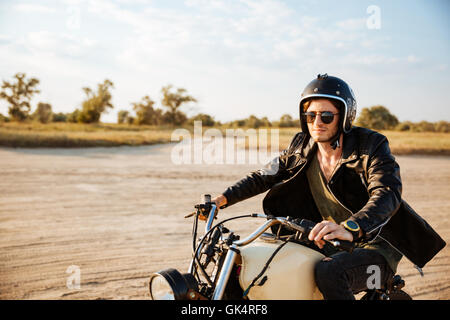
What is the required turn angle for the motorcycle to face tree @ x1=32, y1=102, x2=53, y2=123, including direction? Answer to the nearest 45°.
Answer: approximately 90° to its right

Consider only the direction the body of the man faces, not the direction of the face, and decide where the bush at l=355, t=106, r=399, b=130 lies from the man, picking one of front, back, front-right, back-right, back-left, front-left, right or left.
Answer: back-right

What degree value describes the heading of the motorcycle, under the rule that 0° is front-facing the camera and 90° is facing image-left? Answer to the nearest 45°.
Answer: approximately 45°

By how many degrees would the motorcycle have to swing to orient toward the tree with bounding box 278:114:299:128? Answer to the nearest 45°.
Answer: approximately 135° to its right

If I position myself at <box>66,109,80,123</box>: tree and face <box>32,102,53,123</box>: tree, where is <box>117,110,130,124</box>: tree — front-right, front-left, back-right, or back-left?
back-left

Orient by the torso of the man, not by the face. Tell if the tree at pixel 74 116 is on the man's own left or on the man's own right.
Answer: on the man's own right

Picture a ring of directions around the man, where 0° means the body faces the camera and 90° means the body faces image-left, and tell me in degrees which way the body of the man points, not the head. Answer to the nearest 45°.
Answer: approximately 45°

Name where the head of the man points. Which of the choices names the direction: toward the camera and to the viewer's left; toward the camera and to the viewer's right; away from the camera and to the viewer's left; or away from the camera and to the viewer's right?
toward the camera and to the viewer's left

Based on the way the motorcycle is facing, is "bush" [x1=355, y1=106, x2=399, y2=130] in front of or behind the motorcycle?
behind

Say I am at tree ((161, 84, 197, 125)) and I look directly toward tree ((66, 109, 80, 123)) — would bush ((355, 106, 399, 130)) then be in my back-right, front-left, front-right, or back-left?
back-left
